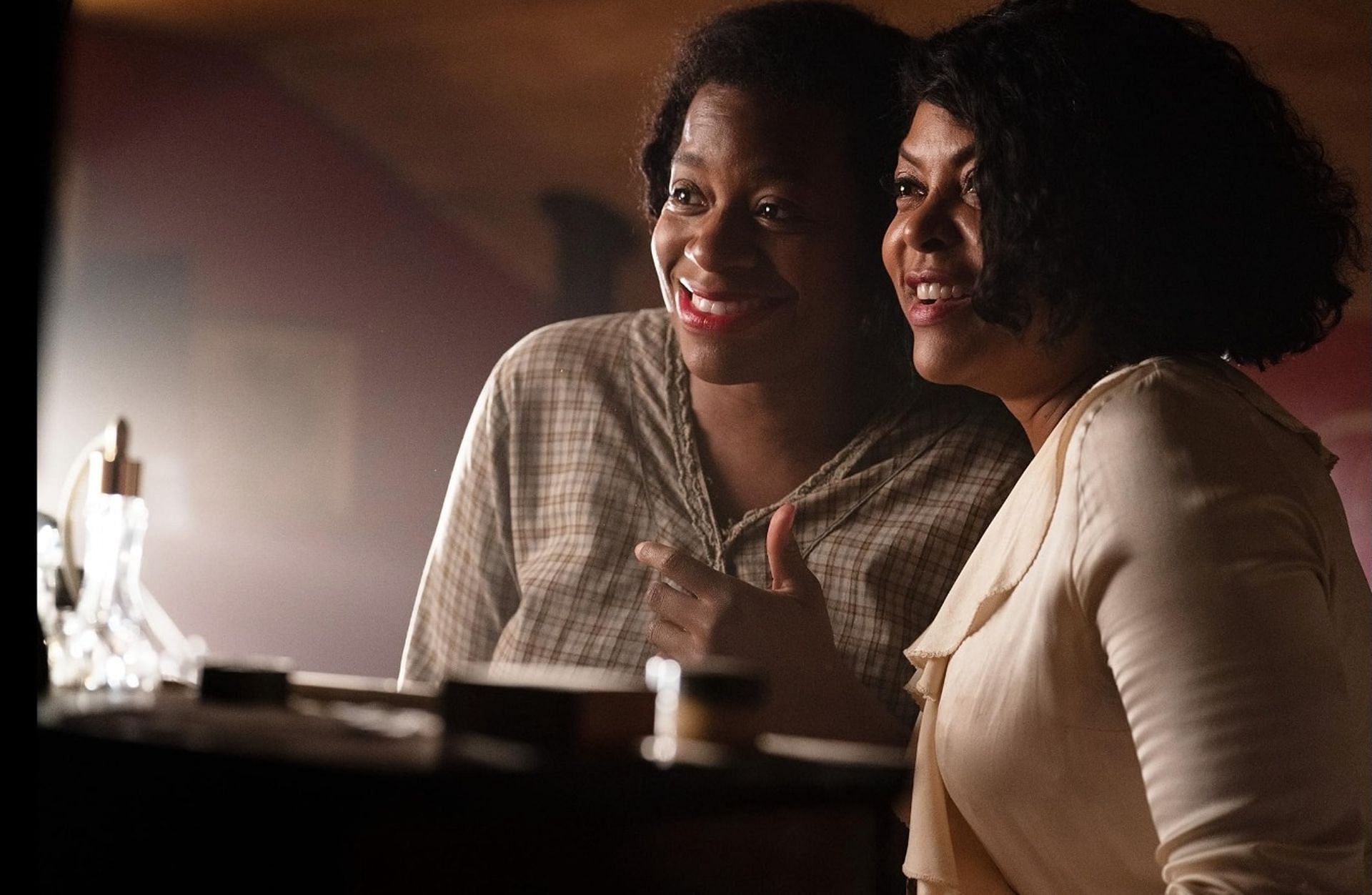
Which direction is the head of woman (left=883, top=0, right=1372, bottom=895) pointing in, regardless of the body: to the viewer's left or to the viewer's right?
to the viewer's left

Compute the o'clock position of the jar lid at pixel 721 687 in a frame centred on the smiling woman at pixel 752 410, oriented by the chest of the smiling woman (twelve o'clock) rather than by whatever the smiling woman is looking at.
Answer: The jar lid is roughly at 12 o'clock from the smiling woman.

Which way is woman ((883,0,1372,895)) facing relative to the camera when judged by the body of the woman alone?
to the viewer's left

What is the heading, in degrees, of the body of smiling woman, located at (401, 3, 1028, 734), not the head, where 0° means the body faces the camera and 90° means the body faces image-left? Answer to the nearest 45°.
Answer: approximately 0°
